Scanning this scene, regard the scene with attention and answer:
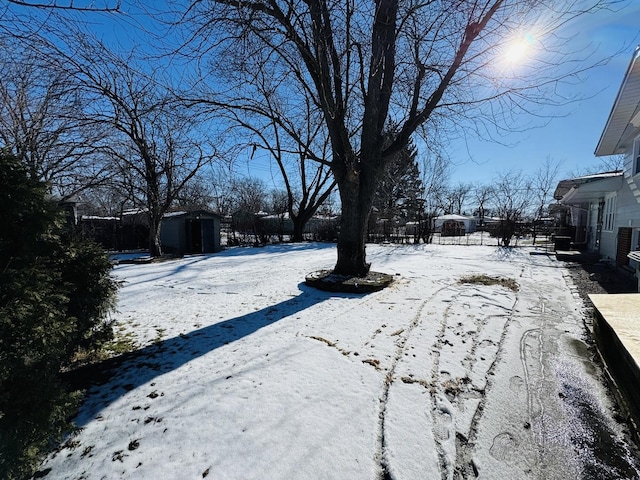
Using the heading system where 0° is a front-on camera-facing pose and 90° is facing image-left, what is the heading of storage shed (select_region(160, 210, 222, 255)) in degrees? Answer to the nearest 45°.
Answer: approximately 315°

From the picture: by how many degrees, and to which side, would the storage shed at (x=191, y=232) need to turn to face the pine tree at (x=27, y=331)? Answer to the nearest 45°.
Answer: approximately 45° to its right

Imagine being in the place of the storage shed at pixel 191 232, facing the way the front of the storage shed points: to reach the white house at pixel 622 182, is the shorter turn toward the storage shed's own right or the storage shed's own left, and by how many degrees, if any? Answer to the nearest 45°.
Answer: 0° — it already faces it

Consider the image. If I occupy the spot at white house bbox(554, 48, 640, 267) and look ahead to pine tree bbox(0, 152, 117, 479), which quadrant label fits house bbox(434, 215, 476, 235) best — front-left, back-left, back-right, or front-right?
back-right

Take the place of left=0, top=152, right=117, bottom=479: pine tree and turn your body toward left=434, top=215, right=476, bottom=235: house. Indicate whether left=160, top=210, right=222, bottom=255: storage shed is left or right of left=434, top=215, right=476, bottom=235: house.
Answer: left

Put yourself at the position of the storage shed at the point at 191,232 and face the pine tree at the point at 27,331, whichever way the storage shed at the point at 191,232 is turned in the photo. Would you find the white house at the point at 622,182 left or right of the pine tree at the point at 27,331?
left

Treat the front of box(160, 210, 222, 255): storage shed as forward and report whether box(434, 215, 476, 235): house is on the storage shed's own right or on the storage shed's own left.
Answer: on the storage shed's own left
